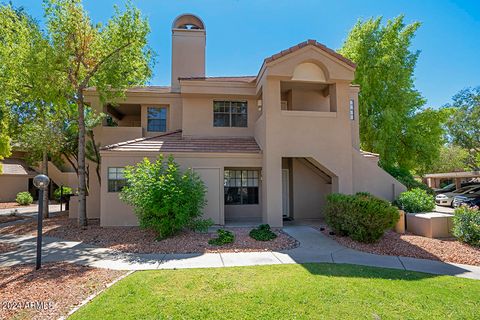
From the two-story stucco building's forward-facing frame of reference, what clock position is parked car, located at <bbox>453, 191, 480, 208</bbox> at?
The parked car is roughly at 8 o'clock from the two-story stucco building.

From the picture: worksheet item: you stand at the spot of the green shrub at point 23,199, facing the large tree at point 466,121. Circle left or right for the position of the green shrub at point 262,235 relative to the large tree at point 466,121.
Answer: right

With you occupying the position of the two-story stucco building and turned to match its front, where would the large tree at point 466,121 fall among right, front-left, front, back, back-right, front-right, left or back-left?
back-left

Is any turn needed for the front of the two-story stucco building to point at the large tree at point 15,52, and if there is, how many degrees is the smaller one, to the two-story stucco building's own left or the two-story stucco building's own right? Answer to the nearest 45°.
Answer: approximately 90° to the two-story stucco building's own right

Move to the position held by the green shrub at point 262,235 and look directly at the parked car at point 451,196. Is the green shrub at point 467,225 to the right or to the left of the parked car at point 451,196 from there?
right

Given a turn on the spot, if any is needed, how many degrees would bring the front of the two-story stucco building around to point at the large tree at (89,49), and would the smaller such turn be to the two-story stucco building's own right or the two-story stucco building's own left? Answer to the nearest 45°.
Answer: approximately 90° to the two-story stucco building's own right

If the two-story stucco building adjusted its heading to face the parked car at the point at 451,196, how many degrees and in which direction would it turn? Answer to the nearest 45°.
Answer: approximately 135° to its left

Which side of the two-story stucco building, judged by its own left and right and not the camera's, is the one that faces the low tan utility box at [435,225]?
left

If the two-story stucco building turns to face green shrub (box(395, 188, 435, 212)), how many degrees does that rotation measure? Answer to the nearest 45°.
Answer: approximately 90° to its left

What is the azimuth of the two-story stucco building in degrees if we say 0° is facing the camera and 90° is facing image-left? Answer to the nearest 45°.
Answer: approximately 0°

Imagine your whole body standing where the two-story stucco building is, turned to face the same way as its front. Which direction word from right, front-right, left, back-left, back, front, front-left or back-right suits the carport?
back-left

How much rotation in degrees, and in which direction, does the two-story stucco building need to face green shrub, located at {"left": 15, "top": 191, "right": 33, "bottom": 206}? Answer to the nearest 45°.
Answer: approximately 135° to its right
